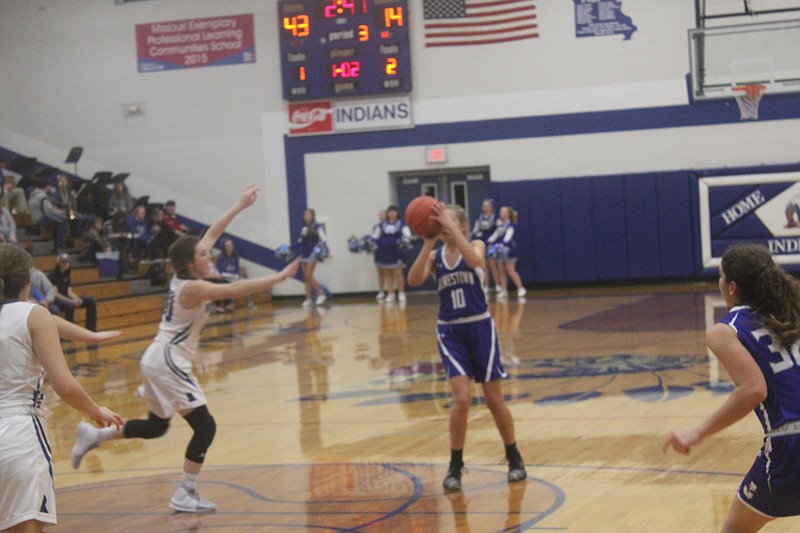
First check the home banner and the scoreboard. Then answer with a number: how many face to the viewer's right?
0

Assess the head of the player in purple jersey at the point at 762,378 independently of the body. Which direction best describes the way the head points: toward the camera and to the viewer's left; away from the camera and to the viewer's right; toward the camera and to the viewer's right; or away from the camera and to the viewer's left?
away from the camera and to the viewer's left

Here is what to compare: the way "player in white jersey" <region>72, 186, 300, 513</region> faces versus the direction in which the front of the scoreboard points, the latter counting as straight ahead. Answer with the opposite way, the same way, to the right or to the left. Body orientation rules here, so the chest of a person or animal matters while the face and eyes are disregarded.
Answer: to the left

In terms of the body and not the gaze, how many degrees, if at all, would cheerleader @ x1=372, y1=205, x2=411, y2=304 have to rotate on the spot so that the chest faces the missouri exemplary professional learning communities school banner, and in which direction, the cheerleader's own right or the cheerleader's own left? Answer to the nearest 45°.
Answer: approximately 135° to the cheerleader's own right

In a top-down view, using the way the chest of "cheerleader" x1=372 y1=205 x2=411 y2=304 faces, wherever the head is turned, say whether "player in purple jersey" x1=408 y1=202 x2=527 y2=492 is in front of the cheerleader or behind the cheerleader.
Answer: in front

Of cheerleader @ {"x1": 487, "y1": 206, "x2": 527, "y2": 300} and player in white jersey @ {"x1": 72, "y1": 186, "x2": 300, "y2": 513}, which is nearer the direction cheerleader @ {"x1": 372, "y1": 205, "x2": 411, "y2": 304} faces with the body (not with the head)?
the player in white jersey

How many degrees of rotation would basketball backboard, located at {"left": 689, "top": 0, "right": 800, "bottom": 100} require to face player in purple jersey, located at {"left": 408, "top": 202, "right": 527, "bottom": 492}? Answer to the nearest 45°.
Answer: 0° — it already faces them

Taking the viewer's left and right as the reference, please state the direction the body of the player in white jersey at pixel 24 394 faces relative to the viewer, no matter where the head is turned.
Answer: facing away from the viewer and to the right of the viewer

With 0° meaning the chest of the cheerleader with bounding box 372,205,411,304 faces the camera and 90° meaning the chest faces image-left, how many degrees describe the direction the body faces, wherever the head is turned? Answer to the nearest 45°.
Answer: approximately 0°

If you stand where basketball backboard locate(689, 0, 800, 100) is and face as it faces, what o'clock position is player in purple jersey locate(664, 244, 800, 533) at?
The player in purple jersey is roughly at 12 o'clock from the basketball backboard.
